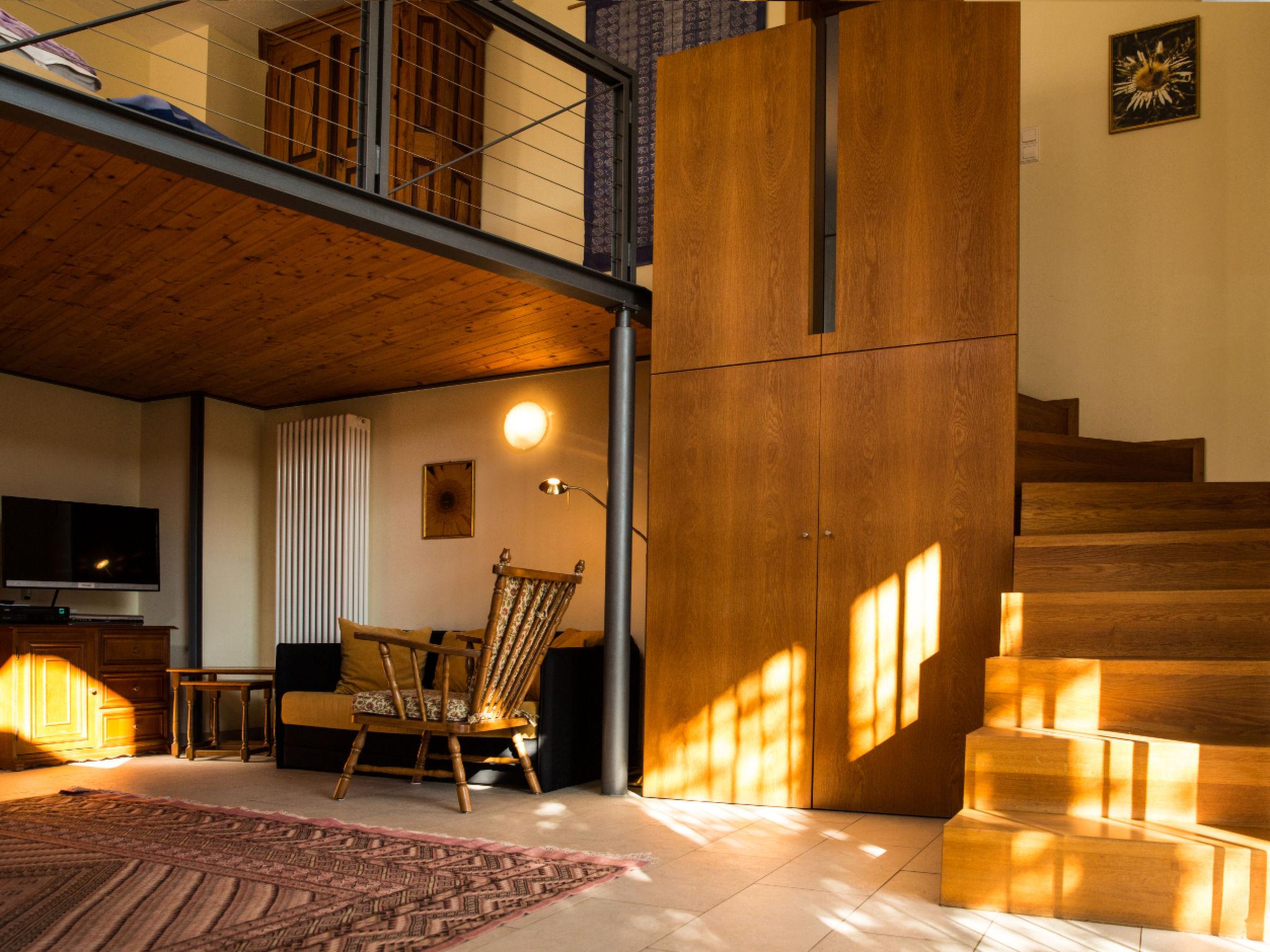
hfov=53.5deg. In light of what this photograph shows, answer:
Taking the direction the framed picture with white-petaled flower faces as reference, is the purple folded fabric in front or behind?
in front

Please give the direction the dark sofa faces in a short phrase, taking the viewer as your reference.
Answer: facing the viewer and to the left of the viewer

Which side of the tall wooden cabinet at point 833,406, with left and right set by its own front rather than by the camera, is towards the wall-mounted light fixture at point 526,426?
right

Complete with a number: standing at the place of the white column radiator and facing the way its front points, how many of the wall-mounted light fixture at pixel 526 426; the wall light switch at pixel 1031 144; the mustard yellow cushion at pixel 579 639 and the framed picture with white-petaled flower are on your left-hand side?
4

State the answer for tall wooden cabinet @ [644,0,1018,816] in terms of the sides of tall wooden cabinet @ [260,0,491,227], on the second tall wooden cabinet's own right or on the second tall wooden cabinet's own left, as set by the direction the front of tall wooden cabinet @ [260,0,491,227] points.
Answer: on the second tall wooden cabinet's own left

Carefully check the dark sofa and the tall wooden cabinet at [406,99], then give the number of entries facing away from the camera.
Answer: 0

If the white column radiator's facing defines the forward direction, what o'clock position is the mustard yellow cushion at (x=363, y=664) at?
The mustard yellow cushion is roughly at 10 o'clock from the white column radiator.

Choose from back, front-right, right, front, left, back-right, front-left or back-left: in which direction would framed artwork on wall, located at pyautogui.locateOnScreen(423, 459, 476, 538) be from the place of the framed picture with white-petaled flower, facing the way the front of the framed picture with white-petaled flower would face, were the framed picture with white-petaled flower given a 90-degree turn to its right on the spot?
front-left
